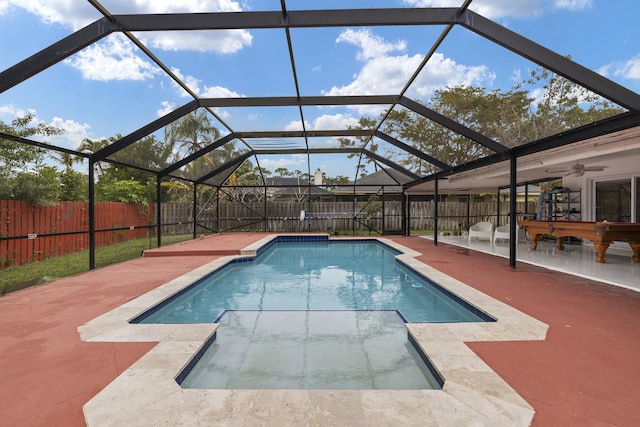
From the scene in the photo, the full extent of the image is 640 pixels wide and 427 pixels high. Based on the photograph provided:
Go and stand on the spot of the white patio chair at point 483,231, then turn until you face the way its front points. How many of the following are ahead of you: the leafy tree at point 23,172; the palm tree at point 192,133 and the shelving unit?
2

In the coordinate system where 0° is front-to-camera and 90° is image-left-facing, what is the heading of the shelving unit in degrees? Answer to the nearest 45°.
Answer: approximately 0°

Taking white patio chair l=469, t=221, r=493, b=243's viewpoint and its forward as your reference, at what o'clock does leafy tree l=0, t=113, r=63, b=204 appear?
The leafy tree is roughly at 12 o'clock from the white patio chair.

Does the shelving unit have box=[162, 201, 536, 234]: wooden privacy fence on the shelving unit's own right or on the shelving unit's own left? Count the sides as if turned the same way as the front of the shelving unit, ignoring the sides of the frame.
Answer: on the shelving unit's own right

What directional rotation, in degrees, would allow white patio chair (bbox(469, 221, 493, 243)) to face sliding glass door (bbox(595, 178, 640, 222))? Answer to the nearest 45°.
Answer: approximately 135° to its left

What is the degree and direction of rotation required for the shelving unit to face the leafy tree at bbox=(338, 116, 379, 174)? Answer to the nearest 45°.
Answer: approximately 45° to its right

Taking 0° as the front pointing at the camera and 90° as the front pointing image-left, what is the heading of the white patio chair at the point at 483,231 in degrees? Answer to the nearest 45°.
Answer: approximately 45°

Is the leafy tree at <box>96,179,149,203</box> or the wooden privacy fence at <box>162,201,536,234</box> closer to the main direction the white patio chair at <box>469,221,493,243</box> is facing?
the leafy tree

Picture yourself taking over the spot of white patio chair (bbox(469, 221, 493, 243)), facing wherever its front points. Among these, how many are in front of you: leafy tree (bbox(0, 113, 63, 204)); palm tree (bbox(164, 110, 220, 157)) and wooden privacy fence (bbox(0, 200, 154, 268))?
3

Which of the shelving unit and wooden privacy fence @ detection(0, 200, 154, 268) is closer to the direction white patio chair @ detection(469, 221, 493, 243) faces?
the wooden privacy fence
